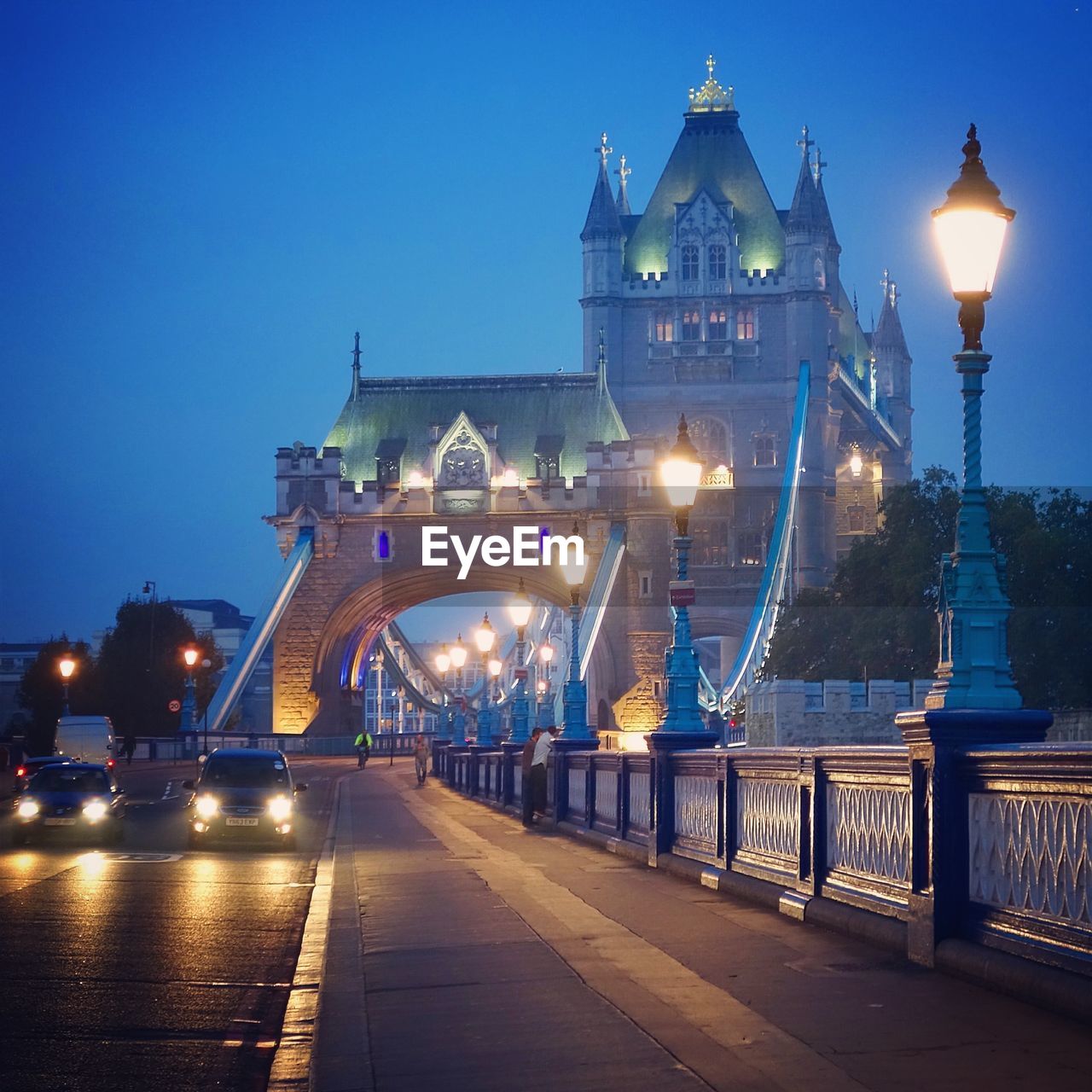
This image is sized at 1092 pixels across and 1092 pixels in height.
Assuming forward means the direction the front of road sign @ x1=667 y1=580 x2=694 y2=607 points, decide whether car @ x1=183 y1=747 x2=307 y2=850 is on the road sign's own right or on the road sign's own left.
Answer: on the road sign's own right

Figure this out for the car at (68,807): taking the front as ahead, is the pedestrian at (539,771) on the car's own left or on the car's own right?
on the car's own left

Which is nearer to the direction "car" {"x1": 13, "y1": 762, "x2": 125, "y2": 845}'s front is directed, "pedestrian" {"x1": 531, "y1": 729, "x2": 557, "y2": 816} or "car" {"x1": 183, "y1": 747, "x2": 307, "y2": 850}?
the car

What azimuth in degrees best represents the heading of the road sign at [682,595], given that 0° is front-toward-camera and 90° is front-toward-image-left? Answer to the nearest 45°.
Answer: approximately 0°

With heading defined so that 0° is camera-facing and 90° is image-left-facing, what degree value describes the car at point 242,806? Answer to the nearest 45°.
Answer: approximately 0°

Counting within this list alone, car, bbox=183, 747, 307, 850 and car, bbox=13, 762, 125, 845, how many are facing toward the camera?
2
